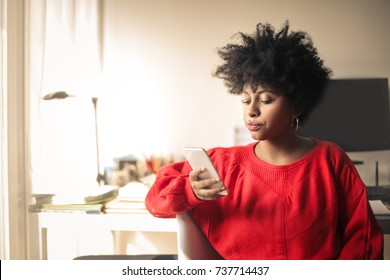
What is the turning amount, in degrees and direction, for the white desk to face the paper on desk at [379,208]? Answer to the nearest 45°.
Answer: approximately 45° to its left

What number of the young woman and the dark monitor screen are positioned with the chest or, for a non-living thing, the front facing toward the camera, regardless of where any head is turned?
2

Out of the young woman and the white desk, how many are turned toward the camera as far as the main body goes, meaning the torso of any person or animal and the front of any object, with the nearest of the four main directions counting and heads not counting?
2

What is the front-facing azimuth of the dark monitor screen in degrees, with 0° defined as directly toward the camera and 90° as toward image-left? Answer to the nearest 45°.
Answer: approximately 0°

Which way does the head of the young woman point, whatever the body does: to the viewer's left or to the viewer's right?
to the viewer's left

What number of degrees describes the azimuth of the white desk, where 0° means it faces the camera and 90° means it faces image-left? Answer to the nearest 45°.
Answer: approximately 0°

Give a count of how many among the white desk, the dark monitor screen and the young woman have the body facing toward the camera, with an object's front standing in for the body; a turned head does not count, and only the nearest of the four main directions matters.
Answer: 3
